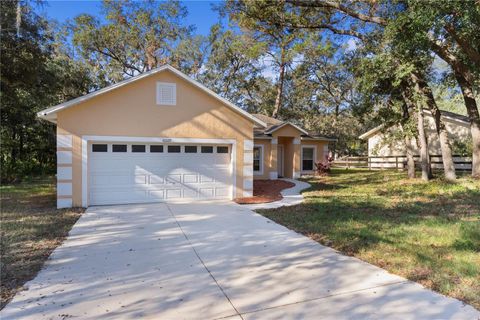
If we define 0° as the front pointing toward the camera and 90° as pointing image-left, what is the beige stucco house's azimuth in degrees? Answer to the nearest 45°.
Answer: approximately 0°

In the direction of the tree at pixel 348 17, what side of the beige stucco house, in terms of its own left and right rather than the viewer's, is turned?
left

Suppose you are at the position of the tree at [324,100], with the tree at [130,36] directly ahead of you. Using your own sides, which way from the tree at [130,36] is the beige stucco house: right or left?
left

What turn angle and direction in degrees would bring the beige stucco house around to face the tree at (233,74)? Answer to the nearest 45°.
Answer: approximately 180°

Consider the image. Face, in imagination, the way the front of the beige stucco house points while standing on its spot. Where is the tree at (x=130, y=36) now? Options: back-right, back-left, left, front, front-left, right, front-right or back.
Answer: back

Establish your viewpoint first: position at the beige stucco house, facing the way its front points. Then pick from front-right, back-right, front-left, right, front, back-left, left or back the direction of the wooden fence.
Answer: back-left

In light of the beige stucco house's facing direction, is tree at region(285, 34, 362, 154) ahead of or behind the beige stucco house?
behind

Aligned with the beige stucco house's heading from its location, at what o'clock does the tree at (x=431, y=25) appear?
The tree is roughly at 9 o'clock from the beige stucco house.

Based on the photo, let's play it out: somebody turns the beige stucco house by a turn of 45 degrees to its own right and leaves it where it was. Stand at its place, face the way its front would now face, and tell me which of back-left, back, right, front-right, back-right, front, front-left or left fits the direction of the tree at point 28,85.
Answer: right
